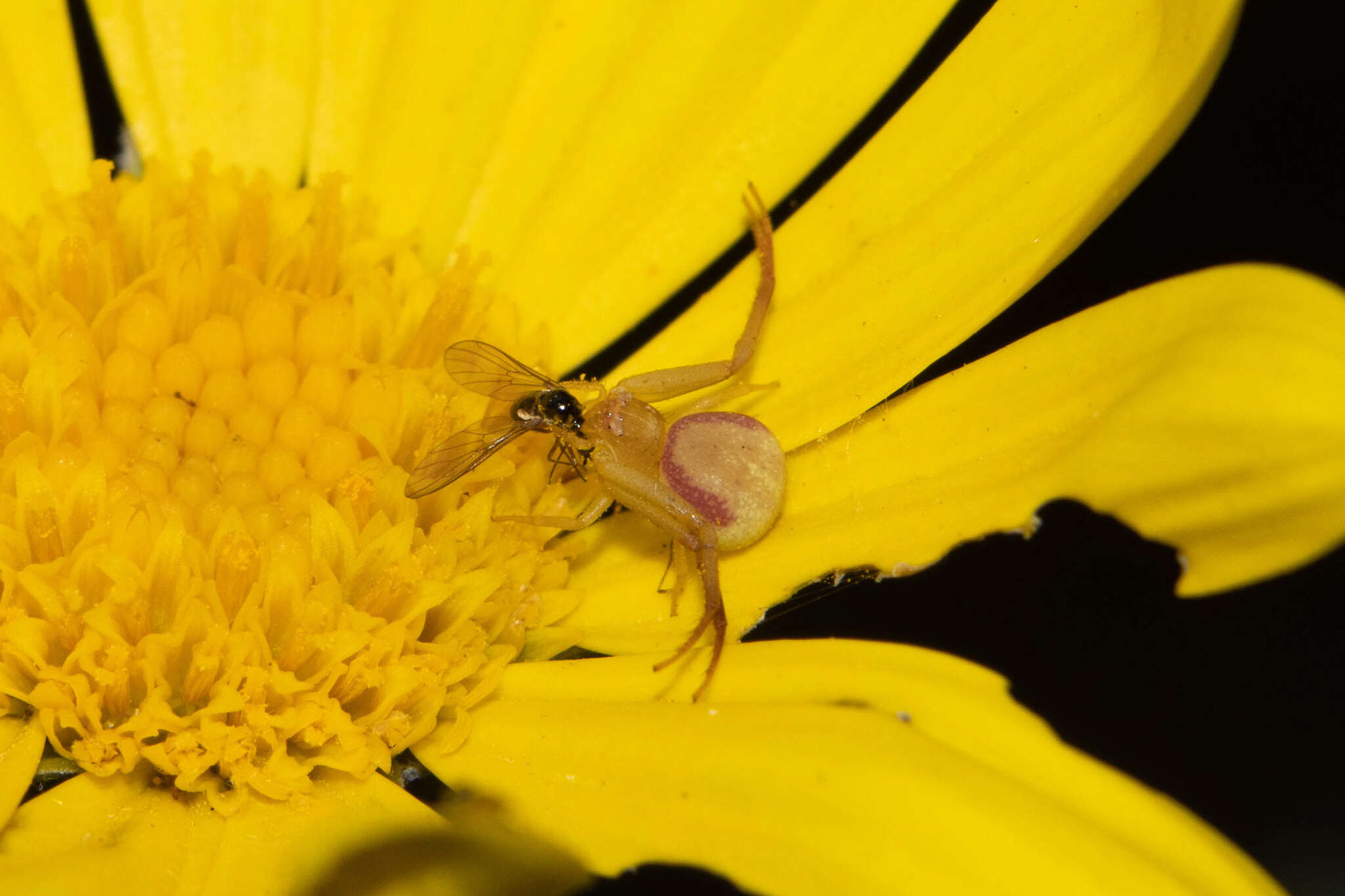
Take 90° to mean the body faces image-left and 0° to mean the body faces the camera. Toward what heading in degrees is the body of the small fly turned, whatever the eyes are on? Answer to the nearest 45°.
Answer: approximately 270°
